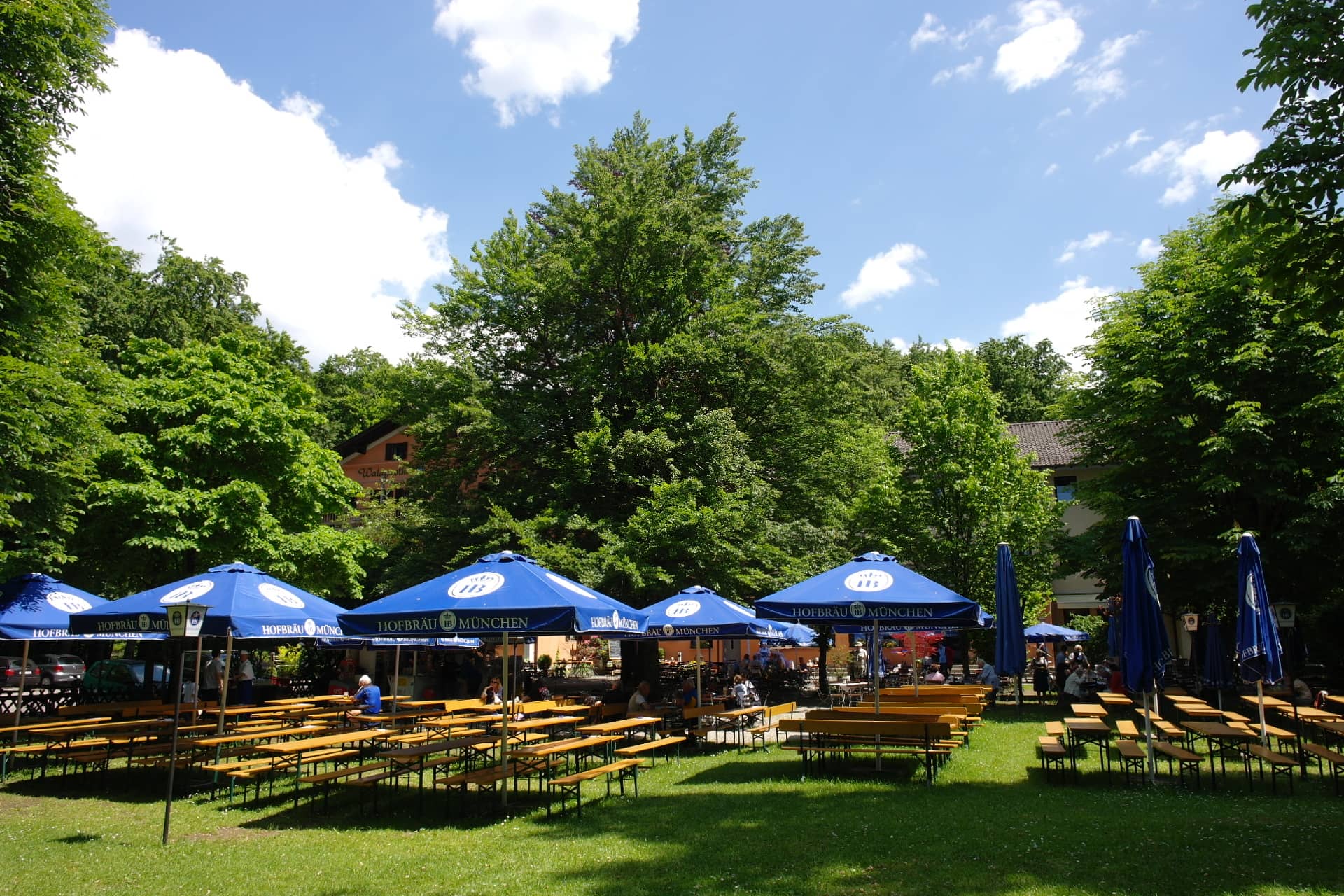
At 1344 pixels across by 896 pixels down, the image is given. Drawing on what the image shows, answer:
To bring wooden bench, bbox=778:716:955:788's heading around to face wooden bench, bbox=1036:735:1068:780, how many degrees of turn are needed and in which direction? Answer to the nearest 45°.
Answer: approximately 90° to its right

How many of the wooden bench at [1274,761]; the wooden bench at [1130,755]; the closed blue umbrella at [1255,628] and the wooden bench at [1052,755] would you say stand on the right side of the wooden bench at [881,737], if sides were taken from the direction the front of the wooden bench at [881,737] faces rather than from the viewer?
4

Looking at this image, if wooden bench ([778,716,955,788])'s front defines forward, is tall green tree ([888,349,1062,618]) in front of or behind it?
in front

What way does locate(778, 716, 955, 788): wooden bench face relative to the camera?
away from the camera

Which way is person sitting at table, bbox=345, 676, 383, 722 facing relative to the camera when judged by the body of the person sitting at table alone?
to the viewer's left

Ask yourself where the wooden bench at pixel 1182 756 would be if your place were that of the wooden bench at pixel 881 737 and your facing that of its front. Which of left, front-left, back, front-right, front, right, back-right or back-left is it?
right

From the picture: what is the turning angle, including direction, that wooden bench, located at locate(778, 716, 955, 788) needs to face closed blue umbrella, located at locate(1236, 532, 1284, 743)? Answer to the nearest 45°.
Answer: approximately 90° to its right

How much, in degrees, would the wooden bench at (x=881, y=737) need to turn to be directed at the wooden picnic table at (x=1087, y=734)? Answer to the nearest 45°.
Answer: approximately 90° to its right

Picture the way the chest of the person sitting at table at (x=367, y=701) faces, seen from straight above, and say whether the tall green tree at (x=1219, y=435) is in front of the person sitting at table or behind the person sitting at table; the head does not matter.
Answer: behind

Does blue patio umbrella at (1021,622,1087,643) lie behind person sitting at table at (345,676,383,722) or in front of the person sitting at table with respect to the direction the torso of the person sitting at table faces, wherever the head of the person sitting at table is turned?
behind
